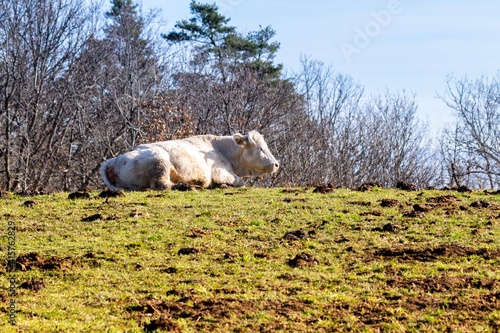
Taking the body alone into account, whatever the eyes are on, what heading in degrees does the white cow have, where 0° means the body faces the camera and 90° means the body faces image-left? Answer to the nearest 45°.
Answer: approximately 270°

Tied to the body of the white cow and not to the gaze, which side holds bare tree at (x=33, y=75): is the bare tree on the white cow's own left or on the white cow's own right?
on the white cow's own left
